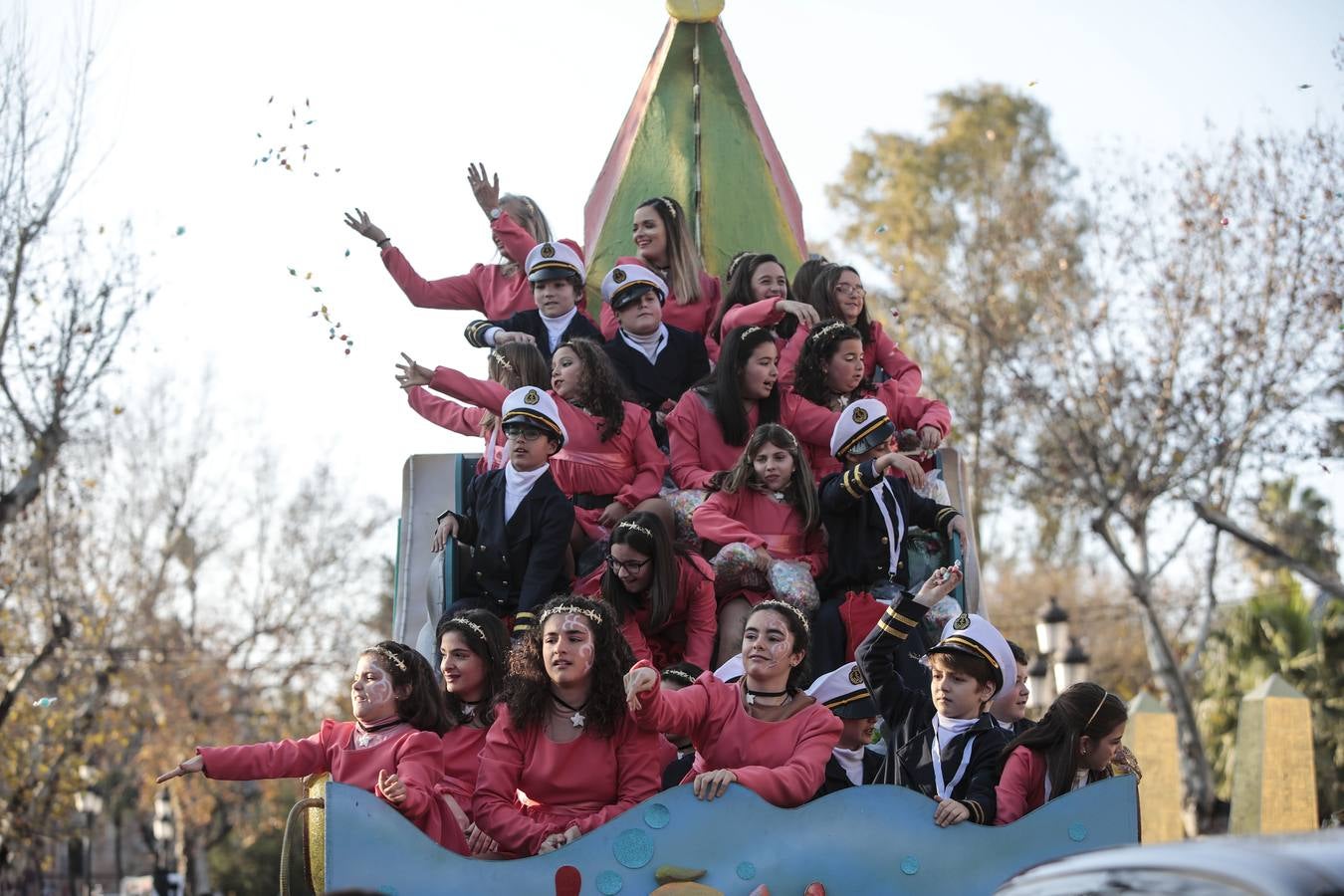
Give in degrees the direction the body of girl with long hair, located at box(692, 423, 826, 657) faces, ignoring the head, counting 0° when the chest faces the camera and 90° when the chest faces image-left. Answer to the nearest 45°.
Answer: approximately 0°

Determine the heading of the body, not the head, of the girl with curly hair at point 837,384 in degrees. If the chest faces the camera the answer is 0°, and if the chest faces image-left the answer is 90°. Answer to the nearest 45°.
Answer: approximately 315°

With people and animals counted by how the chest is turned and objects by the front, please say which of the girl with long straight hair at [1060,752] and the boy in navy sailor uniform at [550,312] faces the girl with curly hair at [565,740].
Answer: the boy in navy sailor uniform

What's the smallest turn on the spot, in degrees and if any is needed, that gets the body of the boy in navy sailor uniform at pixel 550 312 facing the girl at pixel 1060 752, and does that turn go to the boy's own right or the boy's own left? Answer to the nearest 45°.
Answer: approximately 45° to the boy's own left

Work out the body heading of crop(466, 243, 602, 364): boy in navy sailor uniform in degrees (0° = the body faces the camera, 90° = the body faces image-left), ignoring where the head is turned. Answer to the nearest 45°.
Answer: approximately 0°

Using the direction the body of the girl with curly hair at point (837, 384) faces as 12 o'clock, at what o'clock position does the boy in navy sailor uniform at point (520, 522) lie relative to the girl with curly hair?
The boy in navy sailor uniform is roughly at 3 o'clock from the girl with curly hair.

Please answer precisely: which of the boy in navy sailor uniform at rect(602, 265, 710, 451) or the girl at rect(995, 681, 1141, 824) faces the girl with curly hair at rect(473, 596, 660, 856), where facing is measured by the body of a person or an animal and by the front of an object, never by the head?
the boy in navy sailor uniform

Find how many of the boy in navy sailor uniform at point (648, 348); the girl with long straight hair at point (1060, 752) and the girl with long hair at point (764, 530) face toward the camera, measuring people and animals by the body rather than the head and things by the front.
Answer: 2

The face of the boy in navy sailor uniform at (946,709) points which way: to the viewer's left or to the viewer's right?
to the viewer's left

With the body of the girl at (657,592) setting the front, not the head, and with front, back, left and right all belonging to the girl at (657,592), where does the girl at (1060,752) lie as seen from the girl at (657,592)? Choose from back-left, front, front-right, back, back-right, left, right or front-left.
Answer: left

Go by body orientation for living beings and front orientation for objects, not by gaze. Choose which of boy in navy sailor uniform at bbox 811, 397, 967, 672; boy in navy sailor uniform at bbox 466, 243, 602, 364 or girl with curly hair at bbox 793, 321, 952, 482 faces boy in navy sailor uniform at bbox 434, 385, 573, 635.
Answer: boy in navy sailor uniform at bbox 466, 243, 602, 364
